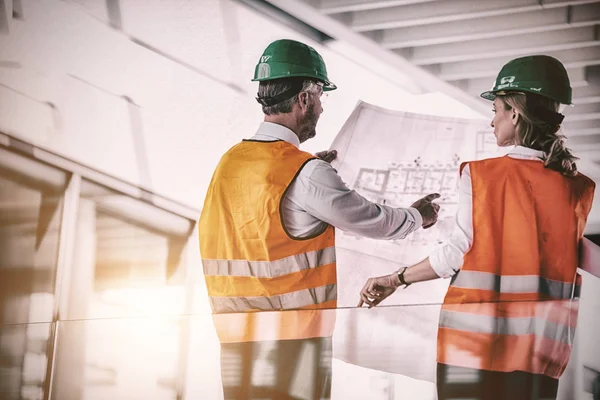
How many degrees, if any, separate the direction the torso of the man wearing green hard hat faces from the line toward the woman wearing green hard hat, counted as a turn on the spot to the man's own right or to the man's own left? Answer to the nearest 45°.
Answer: approximately 45° to the man's own right

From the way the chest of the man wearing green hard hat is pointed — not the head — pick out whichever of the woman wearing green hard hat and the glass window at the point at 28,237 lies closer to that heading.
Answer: the woman wearing green hard hat

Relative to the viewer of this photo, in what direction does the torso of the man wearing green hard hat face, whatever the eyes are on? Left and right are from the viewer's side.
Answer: facing away from the viewer and to the right of the viewer

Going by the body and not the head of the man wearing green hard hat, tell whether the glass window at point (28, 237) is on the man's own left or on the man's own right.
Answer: on the man's own left

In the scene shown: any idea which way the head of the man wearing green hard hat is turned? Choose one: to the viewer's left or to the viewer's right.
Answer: to the viewer's right

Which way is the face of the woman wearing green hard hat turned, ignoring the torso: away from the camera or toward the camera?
away from the camera
